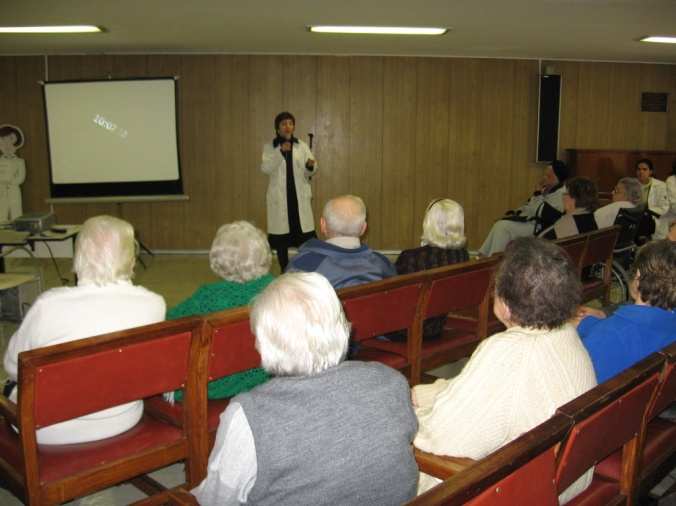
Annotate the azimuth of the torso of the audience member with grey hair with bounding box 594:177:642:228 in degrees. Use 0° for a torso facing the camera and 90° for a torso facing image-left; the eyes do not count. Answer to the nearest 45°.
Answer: approximately 135°

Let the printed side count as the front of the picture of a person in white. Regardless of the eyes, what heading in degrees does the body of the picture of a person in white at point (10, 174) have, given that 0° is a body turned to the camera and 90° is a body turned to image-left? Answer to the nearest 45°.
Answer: approximately 0°

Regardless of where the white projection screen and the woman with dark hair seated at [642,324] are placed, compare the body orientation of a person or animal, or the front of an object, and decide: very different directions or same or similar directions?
very different directions

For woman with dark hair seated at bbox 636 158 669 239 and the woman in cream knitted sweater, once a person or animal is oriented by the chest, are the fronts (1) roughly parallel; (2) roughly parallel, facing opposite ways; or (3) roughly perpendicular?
roughly perpendicular

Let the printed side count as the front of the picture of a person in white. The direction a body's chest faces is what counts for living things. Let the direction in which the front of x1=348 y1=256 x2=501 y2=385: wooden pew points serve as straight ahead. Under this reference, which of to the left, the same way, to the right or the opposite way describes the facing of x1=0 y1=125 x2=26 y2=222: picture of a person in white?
the opposite way

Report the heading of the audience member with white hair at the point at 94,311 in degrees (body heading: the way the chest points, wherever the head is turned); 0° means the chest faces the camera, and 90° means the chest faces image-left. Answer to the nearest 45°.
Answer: approximately 180°

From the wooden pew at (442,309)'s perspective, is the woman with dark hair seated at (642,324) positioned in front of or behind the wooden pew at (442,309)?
behind

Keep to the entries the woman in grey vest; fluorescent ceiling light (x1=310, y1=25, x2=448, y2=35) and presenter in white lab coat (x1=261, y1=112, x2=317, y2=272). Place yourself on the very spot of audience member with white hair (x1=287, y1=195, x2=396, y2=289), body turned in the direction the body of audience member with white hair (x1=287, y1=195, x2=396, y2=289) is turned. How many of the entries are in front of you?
2
